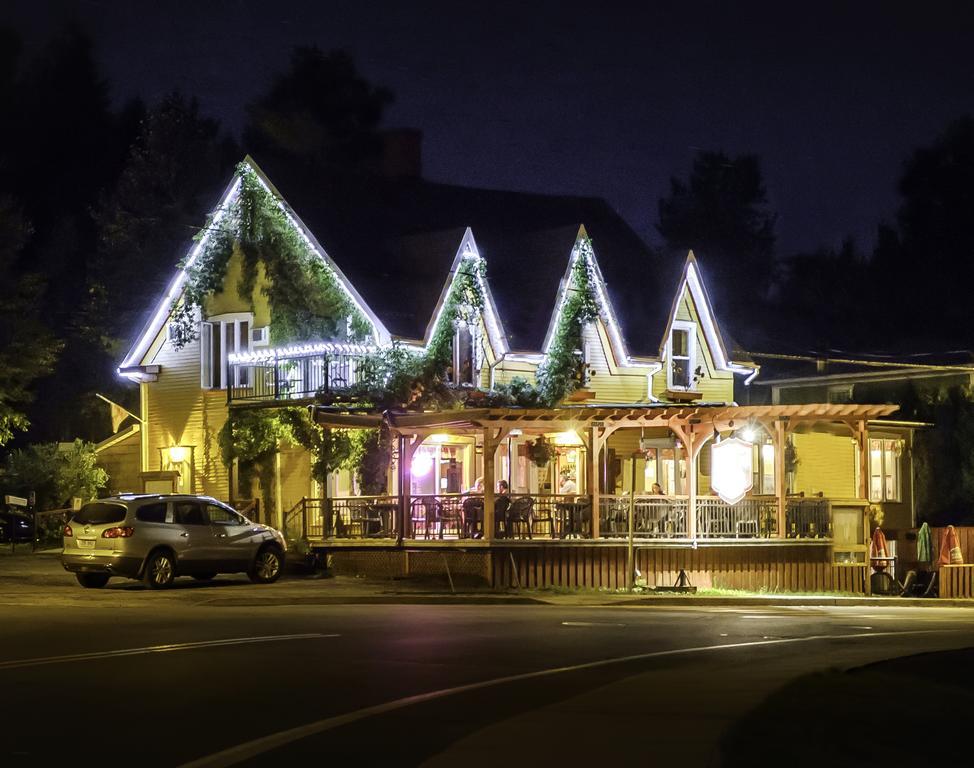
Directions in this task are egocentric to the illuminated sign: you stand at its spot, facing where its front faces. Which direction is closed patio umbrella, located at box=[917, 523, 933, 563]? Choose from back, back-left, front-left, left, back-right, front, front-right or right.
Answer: back-left

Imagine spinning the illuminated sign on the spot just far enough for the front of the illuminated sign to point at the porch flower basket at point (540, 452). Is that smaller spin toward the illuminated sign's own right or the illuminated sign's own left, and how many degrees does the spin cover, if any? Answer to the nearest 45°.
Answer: approximately 135° to the illuminated sign's own right

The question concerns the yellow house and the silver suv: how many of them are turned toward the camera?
1

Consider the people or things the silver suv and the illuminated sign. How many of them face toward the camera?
1

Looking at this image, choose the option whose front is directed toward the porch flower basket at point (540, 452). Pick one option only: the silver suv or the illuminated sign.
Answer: the silver suv

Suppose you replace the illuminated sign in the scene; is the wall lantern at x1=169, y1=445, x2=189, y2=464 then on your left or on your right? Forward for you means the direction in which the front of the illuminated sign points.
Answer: on your right

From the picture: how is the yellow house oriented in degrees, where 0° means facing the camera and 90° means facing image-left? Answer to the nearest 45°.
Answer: approximately 0°

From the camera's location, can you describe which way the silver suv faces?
facing away from the viewer and to the right of the viewer

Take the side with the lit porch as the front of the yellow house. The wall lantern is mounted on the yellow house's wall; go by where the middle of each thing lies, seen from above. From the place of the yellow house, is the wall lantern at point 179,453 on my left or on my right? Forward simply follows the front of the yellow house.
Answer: on my right

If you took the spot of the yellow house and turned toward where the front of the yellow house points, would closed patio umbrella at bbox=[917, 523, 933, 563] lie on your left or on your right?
on your left

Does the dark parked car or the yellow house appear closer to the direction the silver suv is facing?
the yellow house
